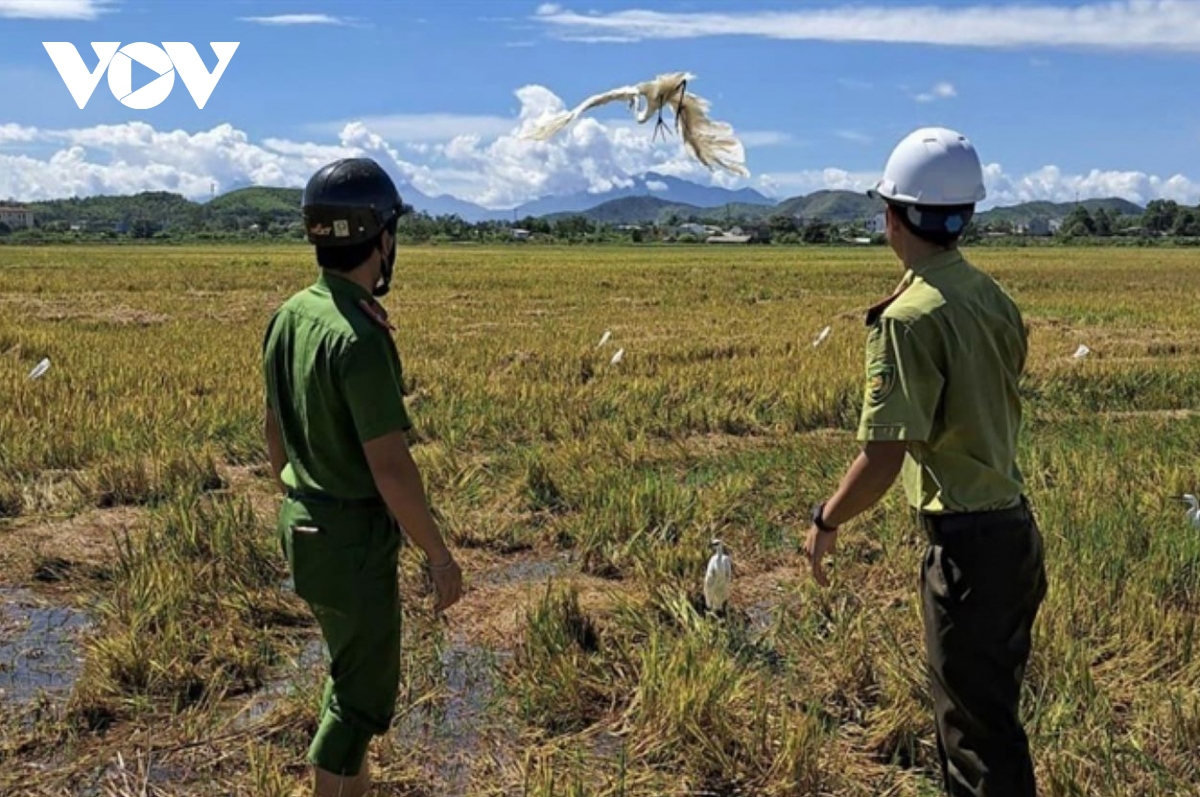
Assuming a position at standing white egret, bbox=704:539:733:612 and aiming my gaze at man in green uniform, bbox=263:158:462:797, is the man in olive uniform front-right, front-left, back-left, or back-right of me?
front-left

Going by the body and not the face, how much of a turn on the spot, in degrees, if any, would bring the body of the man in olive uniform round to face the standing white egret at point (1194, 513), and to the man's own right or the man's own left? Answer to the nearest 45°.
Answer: approximately 45° to the man's own right

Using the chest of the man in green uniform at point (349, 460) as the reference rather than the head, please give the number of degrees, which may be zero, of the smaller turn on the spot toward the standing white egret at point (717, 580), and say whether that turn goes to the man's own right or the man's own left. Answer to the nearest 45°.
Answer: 0° — they already face it

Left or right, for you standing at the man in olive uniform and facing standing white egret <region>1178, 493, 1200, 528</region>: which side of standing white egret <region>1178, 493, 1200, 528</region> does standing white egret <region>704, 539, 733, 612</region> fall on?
left

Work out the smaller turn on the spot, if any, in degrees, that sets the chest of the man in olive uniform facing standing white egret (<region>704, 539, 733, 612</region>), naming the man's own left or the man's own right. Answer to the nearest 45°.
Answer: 0° — they already face it

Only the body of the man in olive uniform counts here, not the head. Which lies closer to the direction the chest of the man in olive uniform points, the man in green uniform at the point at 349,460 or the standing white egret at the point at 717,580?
the standing white egret

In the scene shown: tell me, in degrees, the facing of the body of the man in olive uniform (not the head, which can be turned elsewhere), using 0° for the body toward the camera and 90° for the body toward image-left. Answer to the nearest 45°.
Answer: approximately 135°

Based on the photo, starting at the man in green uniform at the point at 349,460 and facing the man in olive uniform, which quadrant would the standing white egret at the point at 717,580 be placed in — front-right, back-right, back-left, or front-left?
front-left

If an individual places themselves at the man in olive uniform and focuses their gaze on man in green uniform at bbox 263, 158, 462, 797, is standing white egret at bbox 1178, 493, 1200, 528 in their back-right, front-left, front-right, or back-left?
back-right

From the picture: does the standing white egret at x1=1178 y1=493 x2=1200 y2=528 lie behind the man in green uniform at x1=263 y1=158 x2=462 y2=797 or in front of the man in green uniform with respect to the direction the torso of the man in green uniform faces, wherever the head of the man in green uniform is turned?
in front

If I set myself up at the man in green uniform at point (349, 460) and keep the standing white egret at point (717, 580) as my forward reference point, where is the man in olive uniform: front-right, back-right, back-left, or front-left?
front-right

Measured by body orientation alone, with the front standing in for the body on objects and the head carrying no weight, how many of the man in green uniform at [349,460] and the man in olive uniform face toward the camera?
0

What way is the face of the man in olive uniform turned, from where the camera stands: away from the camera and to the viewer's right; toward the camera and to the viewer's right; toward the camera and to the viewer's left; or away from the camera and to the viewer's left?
away from the camera and to the viewer's left

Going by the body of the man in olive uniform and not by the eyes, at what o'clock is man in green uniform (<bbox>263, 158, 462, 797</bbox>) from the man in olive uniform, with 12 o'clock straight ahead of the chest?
The man in green uniform is roughly at 10 o'clock from the man in olive uniform.
